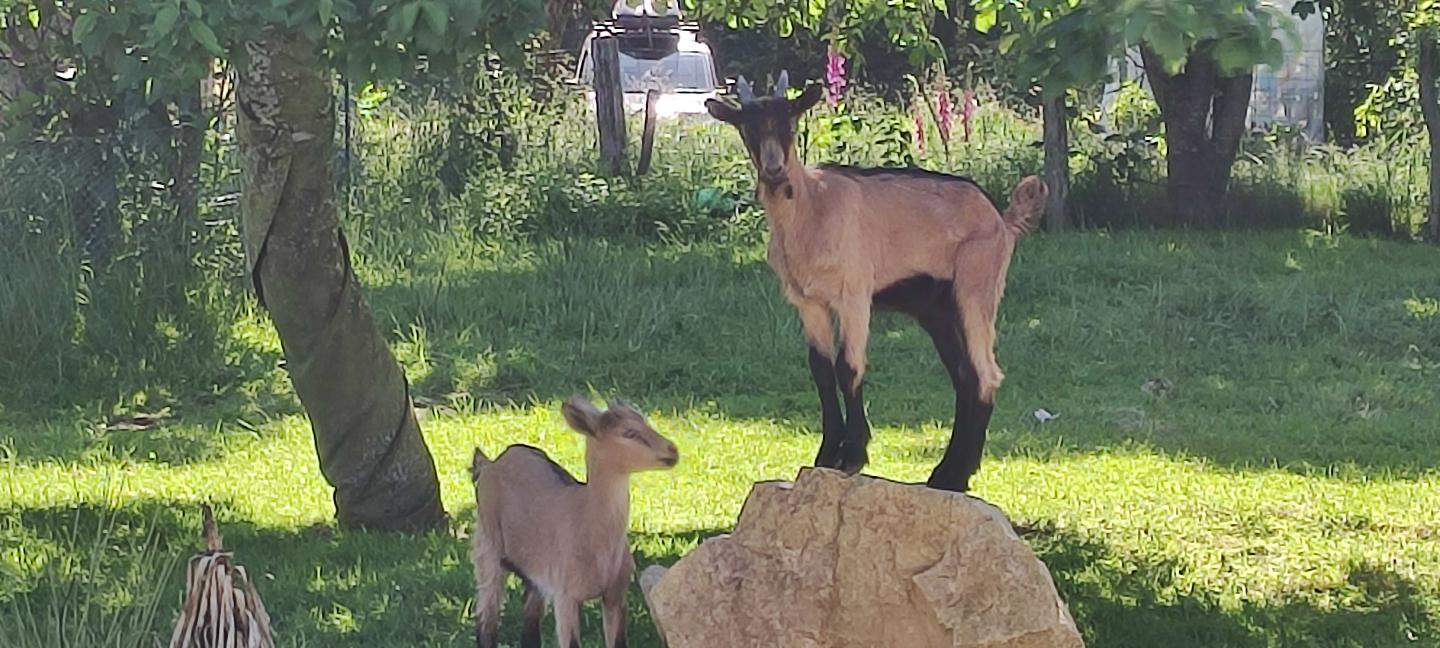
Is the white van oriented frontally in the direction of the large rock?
yes

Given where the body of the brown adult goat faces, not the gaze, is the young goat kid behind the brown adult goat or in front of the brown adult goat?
in front

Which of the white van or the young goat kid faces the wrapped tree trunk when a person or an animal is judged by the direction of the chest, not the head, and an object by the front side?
the white van

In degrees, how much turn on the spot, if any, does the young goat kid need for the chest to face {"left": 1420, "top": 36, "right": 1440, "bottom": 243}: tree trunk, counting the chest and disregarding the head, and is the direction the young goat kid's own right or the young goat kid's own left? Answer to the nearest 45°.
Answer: approximately 90° to the young goat kid's own left

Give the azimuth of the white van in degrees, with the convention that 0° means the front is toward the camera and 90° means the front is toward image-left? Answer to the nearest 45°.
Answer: approximately 0°

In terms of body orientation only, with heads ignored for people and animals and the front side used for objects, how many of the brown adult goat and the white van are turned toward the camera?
1

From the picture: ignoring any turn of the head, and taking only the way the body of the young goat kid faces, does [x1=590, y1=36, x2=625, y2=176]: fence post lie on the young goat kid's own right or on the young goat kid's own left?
on the young goat kid's own left

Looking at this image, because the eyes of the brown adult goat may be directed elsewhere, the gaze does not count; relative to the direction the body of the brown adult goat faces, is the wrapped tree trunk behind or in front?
in front

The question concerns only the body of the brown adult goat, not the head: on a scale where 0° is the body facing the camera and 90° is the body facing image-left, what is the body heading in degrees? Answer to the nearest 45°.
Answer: approximately 90°

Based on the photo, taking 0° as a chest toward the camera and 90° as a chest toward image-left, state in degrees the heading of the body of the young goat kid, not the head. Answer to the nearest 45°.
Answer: approximately 315°

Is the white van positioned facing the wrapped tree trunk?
yes

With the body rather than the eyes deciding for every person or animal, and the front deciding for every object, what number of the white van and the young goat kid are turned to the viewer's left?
0

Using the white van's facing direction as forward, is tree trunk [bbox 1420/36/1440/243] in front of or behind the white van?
in front
